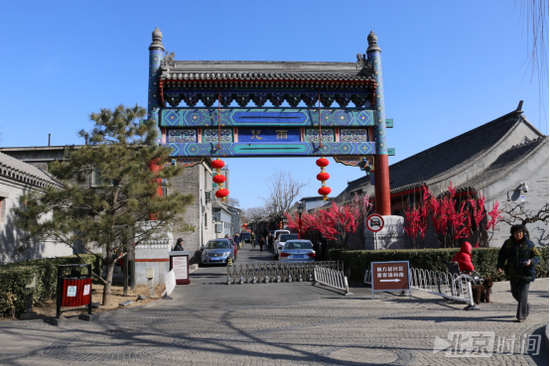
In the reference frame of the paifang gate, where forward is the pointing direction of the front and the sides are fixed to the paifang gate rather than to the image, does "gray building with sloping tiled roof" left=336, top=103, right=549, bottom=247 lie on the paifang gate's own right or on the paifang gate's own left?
on the paifang gate's own left

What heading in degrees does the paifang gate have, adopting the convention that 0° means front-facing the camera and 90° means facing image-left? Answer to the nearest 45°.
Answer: approximately 0°

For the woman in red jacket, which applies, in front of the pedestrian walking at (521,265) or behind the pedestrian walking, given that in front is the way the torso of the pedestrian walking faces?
behind

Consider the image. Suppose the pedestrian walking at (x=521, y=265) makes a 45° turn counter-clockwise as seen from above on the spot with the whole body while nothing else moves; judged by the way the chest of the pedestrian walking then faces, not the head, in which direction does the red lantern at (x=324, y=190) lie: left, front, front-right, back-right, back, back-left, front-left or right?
back
